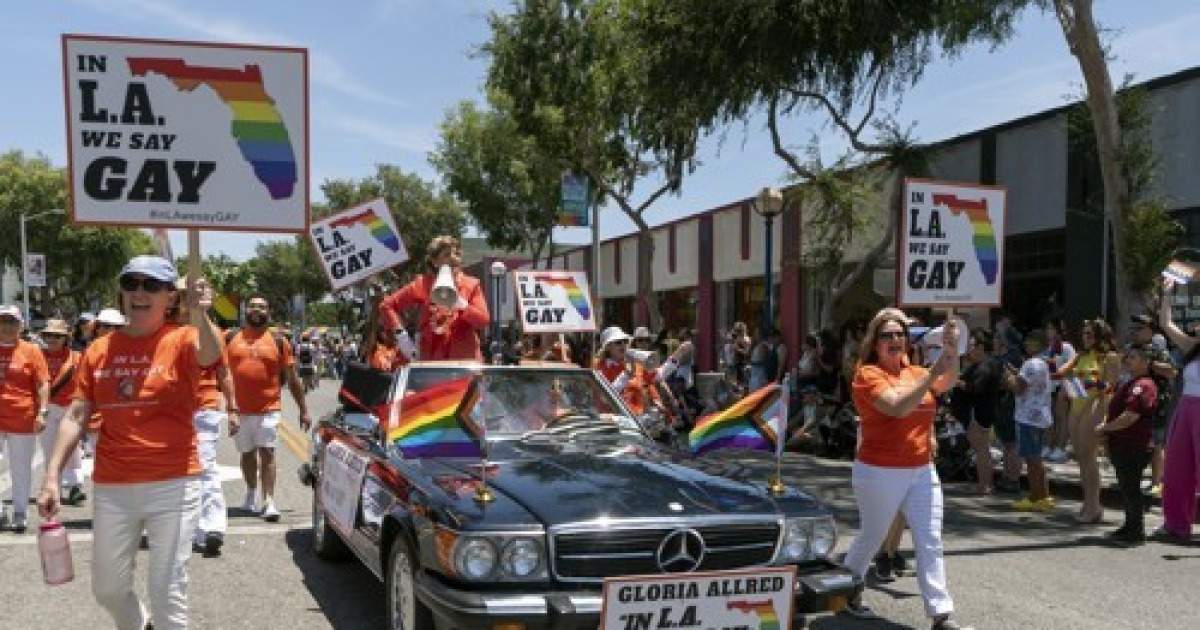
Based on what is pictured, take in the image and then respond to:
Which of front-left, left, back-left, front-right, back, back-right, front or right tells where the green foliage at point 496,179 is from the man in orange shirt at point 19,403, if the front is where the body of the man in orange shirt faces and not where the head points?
back-left

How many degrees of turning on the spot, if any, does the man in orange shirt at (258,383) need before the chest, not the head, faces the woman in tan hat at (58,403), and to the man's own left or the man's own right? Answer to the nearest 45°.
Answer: approximately 135° to the man's own right

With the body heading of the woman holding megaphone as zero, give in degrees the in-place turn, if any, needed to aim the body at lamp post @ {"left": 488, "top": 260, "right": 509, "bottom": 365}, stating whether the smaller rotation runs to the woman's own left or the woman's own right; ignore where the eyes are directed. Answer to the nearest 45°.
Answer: approximately 180°

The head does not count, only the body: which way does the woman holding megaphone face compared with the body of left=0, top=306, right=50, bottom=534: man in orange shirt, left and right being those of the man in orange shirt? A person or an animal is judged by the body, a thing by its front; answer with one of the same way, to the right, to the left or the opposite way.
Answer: the same way

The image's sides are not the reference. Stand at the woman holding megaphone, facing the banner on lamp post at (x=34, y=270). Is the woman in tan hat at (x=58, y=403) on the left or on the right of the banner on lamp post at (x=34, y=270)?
left

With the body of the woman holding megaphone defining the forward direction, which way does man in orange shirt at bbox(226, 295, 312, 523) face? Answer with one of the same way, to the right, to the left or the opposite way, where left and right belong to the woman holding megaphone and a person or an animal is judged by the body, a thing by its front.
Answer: the same way

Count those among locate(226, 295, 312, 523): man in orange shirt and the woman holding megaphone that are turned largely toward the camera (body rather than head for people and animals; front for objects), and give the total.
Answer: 2

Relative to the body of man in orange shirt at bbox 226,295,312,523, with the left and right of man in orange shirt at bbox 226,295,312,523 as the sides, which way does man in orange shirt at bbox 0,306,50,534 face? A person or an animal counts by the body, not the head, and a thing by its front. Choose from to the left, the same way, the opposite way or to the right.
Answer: the same way

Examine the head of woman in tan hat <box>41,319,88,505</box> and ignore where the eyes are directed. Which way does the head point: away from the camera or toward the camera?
toward the camera

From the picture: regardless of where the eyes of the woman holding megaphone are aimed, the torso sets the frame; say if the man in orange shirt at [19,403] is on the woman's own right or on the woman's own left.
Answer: on the woman's own right

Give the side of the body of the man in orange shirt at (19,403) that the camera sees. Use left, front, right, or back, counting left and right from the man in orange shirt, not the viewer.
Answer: front

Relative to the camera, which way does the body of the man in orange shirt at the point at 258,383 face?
toward the camera

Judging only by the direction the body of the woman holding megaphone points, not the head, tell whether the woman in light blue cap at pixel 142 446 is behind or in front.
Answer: in front

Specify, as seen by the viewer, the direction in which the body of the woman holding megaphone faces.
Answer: toward the camera
